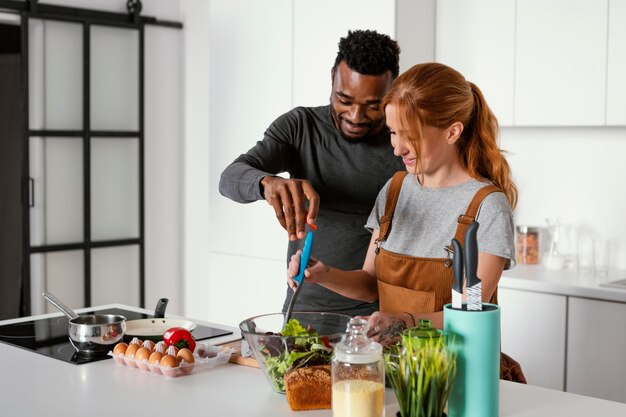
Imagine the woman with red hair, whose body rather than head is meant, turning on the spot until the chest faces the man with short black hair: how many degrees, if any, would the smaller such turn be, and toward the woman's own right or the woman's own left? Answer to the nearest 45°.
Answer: approximately 90° to the woman's own right

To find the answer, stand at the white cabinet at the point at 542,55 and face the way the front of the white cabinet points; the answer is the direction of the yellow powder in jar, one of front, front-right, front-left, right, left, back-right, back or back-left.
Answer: front

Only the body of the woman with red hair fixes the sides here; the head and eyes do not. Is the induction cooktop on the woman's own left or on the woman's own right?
on the woman's own right

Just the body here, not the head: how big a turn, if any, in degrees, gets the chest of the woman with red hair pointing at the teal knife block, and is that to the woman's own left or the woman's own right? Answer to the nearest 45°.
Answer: approximately 45° to the woman's own left

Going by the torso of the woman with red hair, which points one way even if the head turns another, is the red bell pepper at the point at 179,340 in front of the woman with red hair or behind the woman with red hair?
in front

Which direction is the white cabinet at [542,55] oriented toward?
toward the camera

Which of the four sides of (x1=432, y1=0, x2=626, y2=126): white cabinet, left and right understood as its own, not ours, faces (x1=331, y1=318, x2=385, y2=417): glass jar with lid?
front

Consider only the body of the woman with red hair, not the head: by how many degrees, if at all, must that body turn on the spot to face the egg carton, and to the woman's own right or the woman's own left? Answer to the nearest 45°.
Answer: approximately 45° to the woman's own right

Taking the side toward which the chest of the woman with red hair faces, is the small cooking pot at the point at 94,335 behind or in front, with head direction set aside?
in front

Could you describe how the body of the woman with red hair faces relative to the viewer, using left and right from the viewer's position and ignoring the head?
facing the viewer and to the left of the viewer

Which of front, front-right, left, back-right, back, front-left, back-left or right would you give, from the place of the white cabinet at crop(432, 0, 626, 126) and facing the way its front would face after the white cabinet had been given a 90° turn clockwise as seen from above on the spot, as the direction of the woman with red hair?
left

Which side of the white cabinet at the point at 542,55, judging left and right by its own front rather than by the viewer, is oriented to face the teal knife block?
front
